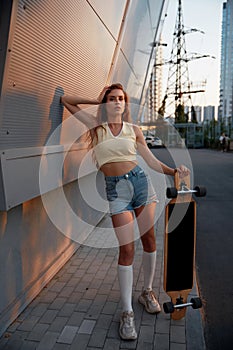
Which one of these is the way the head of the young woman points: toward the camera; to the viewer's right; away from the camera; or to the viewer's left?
toward the camera

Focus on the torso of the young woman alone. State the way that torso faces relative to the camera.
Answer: toward the camera

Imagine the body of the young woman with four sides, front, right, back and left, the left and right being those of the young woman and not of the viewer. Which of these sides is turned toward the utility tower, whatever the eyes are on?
back
